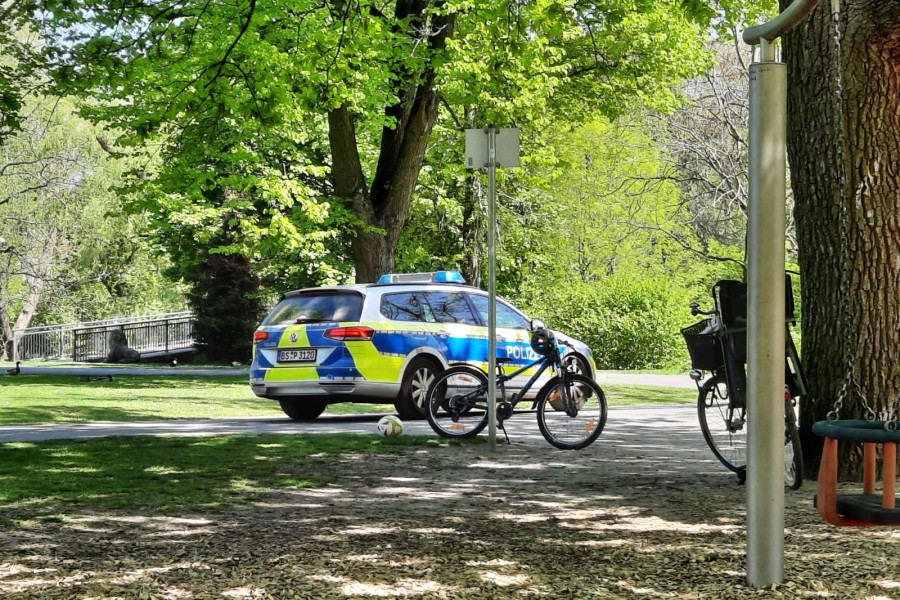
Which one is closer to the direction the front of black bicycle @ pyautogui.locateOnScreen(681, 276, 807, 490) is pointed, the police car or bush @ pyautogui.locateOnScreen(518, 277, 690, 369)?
the police car

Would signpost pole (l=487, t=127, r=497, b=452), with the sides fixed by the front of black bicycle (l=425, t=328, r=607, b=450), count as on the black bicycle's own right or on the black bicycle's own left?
on the black bicycle's own right

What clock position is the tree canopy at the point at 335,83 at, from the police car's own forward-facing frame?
The tree canopy is roughly at 10 o'clock from the police car.

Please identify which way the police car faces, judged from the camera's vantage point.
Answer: facing away from the viewer and to the right of the viewer

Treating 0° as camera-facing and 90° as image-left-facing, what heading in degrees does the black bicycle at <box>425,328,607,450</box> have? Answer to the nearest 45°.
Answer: approximately 270°

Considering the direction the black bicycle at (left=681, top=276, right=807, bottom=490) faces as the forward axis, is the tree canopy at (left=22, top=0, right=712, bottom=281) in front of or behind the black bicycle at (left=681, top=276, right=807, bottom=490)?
in front

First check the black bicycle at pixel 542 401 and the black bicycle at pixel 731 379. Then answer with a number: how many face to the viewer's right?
1

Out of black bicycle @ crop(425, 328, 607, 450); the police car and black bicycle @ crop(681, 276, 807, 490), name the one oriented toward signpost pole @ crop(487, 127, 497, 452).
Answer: black bicycle @ crop(681, 276, 807, 490)

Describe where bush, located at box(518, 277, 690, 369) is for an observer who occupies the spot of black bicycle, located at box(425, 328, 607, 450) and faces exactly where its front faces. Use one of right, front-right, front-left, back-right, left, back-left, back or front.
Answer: left

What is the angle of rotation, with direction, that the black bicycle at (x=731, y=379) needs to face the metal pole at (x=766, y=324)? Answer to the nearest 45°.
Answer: approximately 135° to its left

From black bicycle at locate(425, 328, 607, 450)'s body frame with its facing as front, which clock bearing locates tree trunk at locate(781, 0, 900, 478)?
The tree trunk is roughly at 2 o'clock from the black bicycle.

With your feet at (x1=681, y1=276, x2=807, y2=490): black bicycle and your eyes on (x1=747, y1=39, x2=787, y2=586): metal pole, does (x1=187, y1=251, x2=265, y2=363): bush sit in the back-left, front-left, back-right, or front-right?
back-right

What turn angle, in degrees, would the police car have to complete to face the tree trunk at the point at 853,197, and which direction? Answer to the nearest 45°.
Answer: approximately 90° to its right

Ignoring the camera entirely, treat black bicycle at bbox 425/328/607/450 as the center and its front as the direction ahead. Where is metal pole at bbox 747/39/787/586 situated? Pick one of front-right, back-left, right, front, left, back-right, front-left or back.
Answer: right

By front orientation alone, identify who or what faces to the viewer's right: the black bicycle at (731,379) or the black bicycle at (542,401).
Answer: the black bicycle at (542,401)

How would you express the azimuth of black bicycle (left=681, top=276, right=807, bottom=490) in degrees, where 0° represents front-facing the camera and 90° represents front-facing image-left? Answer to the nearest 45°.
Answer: approximately 135°

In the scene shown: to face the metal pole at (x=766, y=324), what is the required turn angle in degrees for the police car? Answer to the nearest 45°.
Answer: approximately 135° to its right

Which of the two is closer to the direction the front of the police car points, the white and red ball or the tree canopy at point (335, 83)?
the tree canopy

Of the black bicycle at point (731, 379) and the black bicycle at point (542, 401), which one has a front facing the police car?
the black bicycle at point (731, 379)
